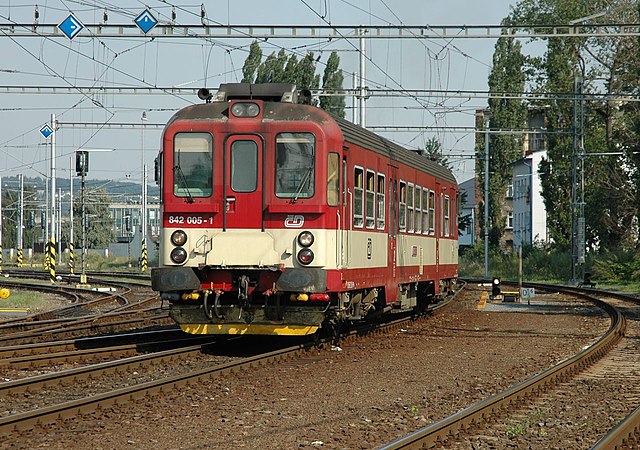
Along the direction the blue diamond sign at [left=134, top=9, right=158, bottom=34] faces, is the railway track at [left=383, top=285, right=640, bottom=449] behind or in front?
in front

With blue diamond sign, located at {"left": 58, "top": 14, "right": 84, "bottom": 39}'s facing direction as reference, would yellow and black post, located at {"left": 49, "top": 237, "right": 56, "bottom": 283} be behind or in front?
behind

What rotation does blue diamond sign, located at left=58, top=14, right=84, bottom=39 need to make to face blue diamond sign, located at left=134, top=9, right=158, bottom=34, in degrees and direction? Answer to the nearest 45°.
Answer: approximately 90° to its left

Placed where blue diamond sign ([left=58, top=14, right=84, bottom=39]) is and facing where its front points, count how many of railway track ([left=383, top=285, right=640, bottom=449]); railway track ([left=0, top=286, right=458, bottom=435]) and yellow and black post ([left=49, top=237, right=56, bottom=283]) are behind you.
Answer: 1

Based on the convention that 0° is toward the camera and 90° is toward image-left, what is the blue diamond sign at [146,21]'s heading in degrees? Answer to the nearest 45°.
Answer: approximately 0°

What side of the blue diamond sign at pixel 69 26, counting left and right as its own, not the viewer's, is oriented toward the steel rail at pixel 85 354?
front

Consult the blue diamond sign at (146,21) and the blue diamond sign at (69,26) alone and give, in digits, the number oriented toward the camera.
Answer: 2
